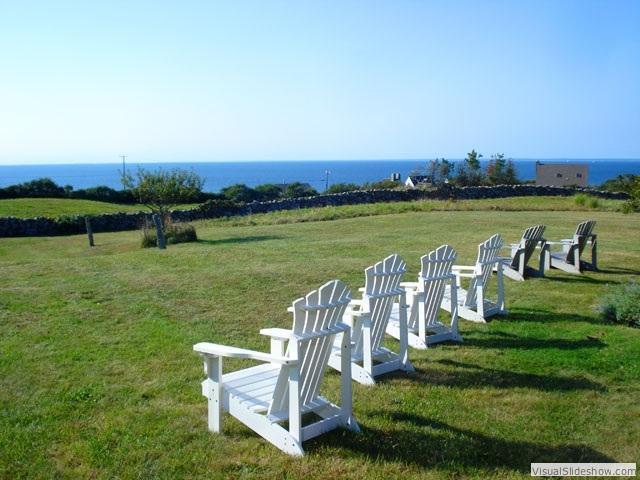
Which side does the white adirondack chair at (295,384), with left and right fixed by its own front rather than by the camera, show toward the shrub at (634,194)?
right

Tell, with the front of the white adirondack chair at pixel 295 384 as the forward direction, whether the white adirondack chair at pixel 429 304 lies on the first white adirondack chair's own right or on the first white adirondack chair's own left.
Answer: on the first white adirondack chair's own right

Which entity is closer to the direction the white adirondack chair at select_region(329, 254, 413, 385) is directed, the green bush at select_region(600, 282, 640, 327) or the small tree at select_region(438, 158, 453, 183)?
the small tree

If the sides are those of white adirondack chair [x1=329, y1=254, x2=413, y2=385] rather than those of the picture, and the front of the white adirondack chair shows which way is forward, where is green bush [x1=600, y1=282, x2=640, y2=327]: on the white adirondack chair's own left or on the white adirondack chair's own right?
on the white adirondack chair's own right

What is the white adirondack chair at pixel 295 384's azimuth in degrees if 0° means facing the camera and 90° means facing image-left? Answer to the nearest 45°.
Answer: approximately 135°

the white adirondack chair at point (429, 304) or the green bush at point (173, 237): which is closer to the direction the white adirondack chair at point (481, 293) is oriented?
the green bush

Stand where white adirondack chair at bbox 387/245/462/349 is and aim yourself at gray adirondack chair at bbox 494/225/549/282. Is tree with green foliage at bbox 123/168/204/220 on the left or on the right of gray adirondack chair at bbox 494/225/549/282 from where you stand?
left

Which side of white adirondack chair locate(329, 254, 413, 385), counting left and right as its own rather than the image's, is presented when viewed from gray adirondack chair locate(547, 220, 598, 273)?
right

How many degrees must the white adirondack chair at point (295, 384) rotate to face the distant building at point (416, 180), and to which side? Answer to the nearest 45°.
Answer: approximately 45° to its right

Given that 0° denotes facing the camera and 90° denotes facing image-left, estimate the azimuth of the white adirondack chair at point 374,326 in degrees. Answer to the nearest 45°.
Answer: approximately 135°

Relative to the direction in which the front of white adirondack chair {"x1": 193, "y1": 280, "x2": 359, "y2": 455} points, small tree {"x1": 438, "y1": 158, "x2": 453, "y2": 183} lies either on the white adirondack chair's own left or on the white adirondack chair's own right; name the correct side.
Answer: on the white adirondack chair's own right
